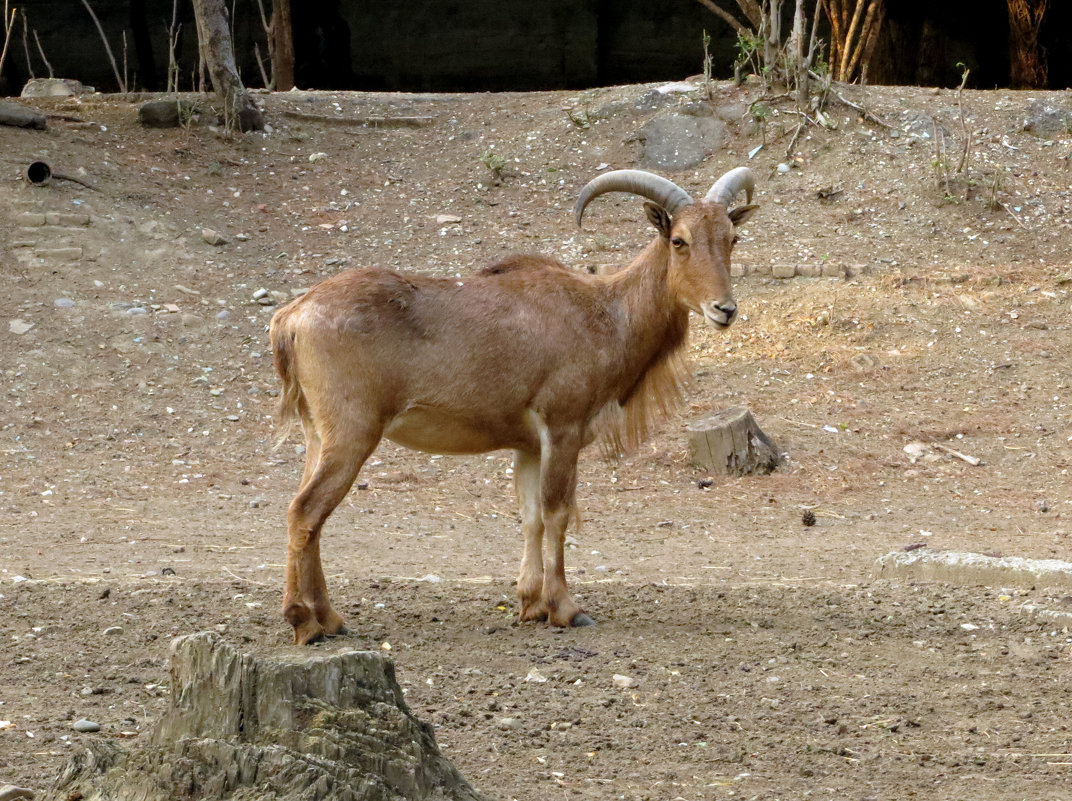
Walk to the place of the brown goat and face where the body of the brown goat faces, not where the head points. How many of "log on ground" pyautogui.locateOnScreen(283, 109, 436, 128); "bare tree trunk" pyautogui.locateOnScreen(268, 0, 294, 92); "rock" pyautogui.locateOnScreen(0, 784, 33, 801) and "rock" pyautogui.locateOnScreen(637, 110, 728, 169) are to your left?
3

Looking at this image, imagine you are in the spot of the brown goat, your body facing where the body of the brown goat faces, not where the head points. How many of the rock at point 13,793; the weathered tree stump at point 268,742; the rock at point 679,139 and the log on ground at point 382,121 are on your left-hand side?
2

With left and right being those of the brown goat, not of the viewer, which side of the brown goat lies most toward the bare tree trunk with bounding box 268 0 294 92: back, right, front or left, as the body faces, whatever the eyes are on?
left

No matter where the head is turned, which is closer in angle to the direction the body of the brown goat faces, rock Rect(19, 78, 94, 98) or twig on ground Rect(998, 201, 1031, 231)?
the twig on ground

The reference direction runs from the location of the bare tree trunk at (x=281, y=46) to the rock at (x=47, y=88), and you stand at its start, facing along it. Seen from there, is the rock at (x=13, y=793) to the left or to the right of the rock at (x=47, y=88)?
left

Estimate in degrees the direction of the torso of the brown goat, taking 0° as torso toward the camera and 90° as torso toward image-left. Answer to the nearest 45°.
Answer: approximately 270°

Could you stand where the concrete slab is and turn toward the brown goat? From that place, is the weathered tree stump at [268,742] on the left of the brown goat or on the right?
left

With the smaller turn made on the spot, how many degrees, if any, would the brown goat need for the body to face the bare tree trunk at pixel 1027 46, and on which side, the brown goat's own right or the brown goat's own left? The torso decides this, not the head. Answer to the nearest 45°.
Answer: approximately 45° to the brown goat's own left

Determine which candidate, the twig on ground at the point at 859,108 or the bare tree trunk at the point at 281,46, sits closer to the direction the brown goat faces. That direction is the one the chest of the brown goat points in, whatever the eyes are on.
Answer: the twig on ground

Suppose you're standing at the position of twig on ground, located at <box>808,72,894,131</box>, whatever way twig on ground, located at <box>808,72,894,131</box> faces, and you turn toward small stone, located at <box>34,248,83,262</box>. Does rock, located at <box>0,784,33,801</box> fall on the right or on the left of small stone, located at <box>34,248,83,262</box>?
left

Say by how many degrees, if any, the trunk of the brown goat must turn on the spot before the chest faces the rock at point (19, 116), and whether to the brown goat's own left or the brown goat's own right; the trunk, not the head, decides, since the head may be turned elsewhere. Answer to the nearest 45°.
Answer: approximately 135° to the brown goat's own left

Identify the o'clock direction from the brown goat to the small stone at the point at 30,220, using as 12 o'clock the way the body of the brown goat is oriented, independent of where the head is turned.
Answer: The small stone is roughly at 8 o'clock from the brown goat.

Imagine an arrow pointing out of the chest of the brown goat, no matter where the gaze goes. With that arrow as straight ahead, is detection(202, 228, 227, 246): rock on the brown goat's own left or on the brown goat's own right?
on the brown goat's own left

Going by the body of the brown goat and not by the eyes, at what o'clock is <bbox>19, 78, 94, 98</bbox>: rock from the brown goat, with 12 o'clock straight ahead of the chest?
The rock is roughly at 8 o'clock from the brown goat.

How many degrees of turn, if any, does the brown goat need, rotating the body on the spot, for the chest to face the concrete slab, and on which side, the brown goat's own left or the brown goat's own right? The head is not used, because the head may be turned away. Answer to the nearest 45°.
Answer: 0° — it already faces it
